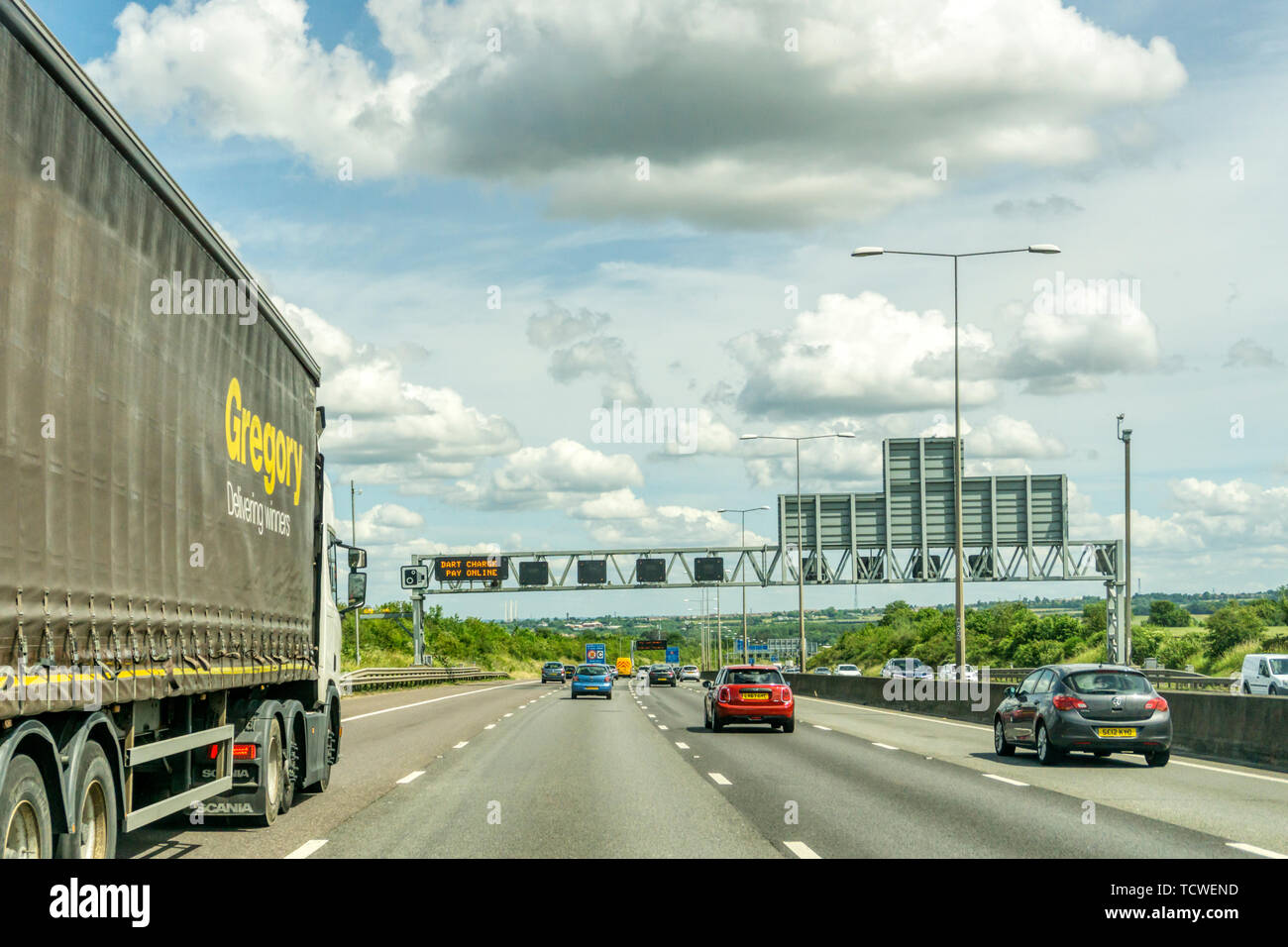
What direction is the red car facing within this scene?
away from the camera

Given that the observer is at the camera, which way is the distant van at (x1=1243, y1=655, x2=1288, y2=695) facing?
facing the viewer and to the right of the viewer

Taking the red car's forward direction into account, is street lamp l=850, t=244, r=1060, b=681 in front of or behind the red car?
in front

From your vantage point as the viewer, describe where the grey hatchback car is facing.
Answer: facing away from the viewer and to the left of the viewer

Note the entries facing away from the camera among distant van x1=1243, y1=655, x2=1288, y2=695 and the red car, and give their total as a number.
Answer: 1

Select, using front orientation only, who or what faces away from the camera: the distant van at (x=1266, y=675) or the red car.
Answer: the red car

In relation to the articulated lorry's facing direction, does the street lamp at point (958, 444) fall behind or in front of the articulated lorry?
in front

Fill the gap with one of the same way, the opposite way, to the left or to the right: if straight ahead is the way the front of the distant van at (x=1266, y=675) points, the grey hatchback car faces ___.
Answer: the opposite way

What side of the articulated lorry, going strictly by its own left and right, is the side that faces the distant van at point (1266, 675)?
front

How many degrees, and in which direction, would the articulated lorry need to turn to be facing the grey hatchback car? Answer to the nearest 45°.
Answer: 0° — it already faces it

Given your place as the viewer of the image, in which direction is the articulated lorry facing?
facing away from the viewer and to the right of the viewer

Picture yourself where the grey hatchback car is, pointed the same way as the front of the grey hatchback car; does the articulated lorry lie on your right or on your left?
on your left

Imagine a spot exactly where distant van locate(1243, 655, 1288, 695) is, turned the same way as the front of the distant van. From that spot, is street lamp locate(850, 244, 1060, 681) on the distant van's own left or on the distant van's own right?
on the distant van's own right

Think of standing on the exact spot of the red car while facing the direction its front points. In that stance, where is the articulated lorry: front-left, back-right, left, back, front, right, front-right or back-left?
back

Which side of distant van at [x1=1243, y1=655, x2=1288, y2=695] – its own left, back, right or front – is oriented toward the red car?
right
